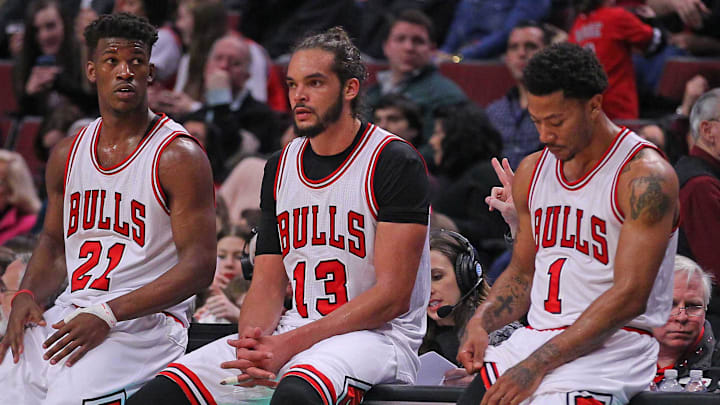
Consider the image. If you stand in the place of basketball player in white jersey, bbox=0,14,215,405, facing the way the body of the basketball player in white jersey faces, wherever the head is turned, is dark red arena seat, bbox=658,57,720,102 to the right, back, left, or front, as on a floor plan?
back

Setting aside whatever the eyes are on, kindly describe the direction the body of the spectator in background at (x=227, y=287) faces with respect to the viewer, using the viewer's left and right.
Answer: facing the viewer

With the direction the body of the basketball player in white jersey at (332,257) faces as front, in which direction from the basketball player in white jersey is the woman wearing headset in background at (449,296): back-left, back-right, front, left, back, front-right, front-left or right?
back

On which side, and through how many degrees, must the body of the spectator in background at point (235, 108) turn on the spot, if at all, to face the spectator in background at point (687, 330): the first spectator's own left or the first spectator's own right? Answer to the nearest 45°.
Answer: approximately 90° to the first spectator's own left

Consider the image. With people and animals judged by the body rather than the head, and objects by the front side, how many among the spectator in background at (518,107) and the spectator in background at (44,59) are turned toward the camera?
2

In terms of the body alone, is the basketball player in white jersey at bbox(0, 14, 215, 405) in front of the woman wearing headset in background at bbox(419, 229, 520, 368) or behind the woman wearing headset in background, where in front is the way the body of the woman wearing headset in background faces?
in front

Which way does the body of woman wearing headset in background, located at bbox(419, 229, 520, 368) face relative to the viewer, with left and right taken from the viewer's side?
facing the viewer and to the left of the viewer

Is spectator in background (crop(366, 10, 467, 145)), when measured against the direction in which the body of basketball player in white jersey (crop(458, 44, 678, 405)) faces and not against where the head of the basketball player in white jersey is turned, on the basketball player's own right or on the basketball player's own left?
on the basketball player's own right

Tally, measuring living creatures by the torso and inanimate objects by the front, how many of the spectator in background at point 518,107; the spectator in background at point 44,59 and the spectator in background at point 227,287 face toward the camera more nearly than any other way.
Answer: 3

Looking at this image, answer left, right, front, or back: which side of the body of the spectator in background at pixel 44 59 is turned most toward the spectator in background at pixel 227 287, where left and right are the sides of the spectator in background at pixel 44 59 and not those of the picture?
front

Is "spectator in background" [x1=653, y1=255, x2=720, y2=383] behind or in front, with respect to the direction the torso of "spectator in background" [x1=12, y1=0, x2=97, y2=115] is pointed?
in front

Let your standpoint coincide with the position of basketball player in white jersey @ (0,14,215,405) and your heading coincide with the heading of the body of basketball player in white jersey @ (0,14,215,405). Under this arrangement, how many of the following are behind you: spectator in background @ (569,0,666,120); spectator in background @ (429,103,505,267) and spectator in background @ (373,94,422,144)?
3

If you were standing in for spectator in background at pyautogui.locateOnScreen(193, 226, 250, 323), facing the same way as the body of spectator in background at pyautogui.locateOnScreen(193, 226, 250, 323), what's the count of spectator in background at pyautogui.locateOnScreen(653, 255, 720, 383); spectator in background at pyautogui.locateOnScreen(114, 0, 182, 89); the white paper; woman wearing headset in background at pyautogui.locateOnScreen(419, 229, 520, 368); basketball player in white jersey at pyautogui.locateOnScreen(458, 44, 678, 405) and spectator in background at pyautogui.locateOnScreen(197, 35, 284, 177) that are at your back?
2

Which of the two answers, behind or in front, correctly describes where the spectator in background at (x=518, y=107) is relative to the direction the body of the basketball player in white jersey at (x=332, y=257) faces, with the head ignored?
behind
